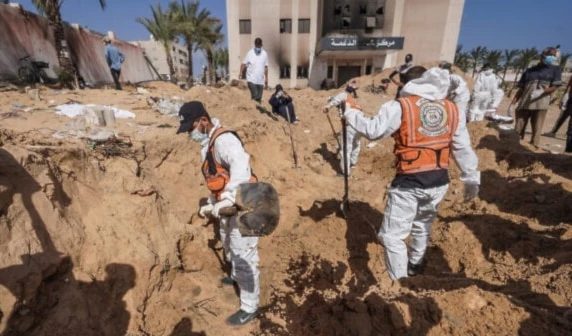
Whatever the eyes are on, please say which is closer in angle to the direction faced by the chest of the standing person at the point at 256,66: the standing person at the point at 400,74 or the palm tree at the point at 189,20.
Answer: the standing person

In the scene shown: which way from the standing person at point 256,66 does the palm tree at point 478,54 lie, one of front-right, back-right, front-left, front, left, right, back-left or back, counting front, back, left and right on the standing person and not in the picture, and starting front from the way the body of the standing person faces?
back-left

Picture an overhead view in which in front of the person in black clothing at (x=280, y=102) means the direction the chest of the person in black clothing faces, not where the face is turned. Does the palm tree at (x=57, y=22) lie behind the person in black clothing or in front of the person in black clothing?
behind

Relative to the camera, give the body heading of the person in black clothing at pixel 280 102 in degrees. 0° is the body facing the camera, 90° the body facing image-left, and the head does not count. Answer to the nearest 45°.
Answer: approximately 315°

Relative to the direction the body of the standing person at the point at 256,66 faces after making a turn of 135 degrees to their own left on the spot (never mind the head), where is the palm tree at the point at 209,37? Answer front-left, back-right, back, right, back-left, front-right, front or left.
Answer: front-left

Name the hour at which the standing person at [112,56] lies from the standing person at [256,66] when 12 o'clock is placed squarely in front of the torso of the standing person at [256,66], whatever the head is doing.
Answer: the standing person at [112,56] is roughly at 4 o'clock from the standing person at [256,66].
